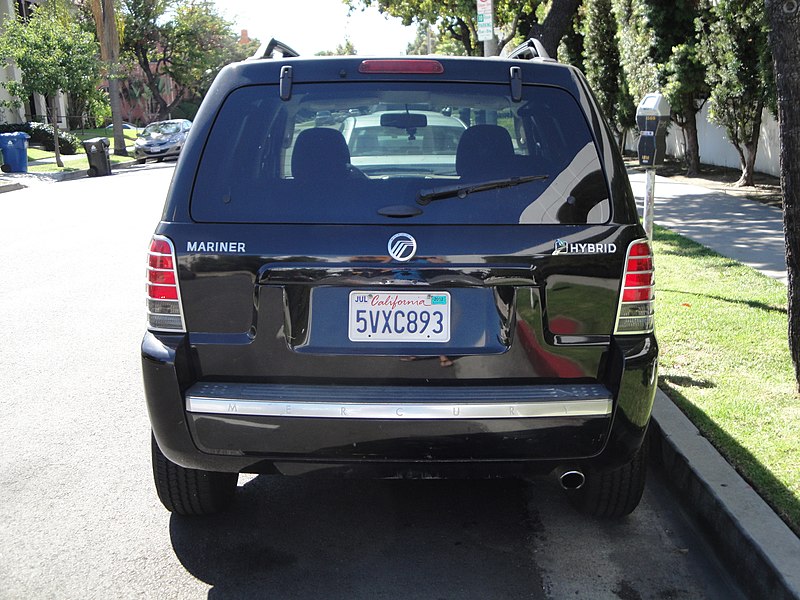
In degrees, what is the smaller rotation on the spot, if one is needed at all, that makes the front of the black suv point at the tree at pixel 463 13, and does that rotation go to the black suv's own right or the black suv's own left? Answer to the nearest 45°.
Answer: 0° — it already faces it

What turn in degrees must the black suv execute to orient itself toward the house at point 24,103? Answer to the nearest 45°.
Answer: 0° — it already faces it

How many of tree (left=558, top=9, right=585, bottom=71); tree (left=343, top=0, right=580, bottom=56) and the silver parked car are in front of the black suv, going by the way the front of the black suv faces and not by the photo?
3

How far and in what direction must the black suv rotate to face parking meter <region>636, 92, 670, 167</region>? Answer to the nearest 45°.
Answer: approximately 45° to its right

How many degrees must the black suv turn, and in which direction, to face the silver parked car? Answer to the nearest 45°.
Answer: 0° — it already faces it

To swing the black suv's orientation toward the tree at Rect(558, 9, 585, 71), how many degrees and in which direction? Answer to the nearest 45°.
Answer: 0° — it already faces it

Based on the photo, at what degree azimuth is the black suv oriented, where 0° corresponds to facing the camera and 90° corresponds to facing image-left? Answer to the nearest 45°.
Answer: approximately 180°
